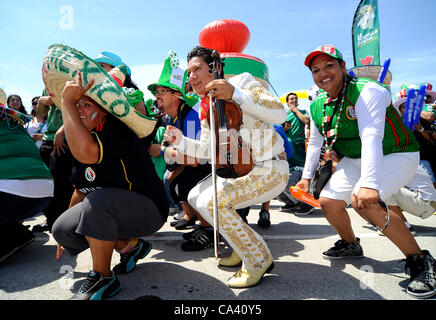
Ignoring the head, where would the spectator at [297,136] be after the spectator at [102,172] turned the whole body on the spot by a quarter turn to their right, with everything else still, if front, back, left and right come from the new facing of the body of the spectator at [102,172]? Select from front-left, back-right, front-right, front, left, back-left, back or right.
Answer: right

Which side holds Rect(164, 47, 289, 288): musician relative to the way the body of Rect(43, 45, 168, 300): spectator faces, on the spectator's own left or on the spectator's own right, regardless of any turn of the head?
on the spectator's own left

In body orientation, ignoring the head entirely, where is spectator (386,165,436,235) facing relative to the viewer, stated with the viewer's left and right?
facing to the left of the viewer

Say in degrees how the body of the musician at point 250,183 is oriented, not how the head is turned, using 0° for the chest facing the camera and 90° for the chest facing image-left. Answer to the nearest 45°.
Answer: approximately 90°

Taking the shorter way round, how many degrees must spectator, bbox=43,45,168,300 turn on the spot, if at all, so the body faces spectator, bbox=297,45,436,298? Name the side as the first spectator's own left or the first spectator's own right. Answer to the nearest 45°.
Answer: approximately 135° to the first spectator's own left
